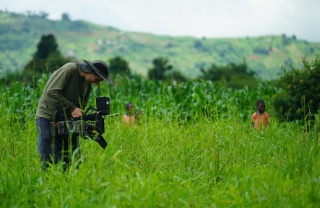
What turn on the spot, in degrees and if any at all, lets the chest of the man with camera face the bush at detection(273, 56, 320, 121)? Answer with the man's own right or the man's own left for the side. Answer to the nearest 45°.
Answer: approximately 45° to the man's own left

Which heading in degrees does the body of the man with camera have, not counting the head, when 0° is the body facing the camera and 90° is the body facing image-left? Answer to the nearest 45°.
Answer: approximately 270°

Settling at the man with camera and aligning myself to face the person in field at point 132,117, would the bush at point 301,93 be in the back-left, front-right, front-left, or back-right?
front-right

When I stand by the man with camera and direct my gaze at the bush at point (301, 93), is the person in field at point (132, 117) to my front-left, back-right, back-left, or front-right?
front-left

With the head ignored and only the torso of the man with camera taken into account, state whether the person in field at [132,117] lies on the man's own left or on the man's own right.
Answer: on the man's own left

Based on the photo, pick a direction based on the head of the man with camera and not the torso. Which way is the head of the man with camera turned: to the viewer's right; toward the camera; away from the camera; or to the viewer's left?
to the viewer's right
